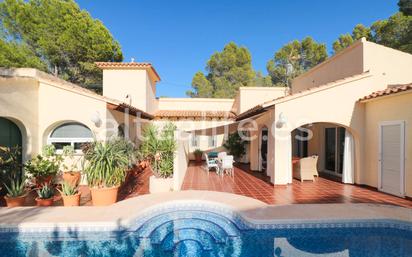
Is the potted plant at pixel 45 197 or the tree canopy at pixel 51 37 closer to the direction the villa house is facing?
the potted plant

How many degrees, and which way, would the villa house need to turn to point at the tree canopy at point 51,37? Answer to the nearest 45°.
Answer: approximately 135° to its right

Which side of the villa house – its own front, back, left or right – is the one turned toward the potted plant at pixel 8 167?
right

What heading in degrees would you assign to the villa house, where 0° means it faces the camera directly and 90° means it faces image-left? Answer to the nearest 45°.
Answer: approximately 0°
